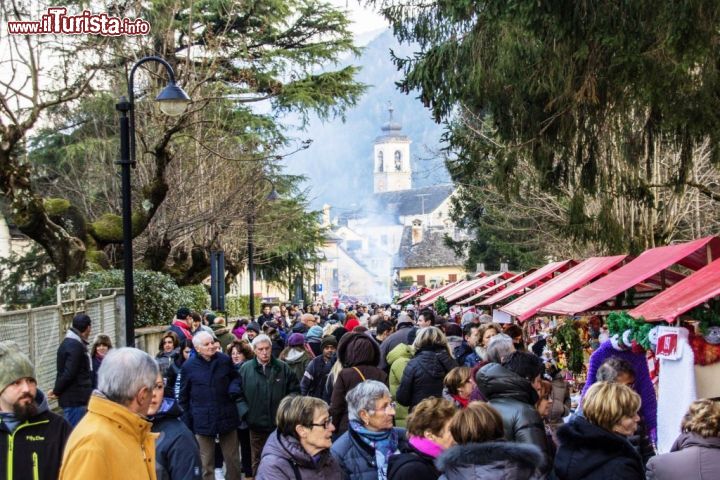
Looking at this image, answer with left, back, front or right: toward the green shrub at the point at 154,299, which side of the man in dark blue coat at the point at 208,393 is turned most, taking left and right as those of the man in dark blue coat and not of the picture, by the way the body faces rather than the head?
back

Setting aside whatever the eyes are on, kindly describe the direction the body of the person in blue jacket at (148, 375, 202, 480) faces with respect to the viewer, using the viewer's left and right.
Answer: facing the viewer and to the left of the viewer

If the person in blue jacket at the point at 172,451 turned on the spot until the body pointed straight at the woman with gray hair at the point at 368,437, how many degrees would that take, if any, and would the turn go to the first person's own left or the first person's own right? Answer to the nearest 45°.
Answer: approximately 135° to the first person's own left

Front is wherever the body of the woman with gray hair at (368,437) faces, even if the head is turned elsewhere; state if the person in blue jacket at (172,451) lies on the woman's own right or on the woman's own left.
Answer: on the woman's own right

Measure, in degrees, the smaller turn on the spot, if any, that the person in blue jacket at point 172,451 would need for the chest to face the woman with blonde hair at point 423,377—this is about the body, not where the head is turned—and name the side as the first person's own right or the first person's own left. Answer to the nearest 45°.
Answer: approximately 180°

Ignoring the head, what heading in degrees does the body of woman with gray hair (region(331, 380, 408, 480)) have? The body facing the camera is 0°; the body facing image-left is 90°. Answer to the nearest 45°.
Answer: approximately 315°

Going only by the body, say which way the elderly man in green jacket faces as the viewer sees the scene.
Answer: toward the camera

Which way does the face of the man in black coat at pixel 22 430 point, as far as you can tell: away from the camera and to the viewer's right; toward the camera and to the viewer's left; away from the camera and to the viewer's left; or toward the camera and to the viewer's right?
toward the camera and to the viewer's right

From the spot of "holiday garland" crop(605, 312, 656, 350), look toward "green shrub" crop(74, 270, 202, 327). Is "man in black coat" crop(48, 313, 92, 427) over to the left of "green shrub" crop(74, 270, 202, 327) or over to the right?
left

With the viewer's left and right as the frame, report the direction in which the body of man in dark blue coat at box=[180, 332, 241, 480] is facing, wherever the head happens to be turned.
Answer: facing the viewer

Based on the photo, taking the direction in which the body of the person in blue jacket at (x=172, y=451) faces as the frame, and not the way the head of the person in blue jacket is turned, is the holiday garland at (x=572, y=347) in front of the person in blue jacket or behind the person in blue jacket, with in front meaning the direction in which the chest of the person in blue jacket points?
behind
